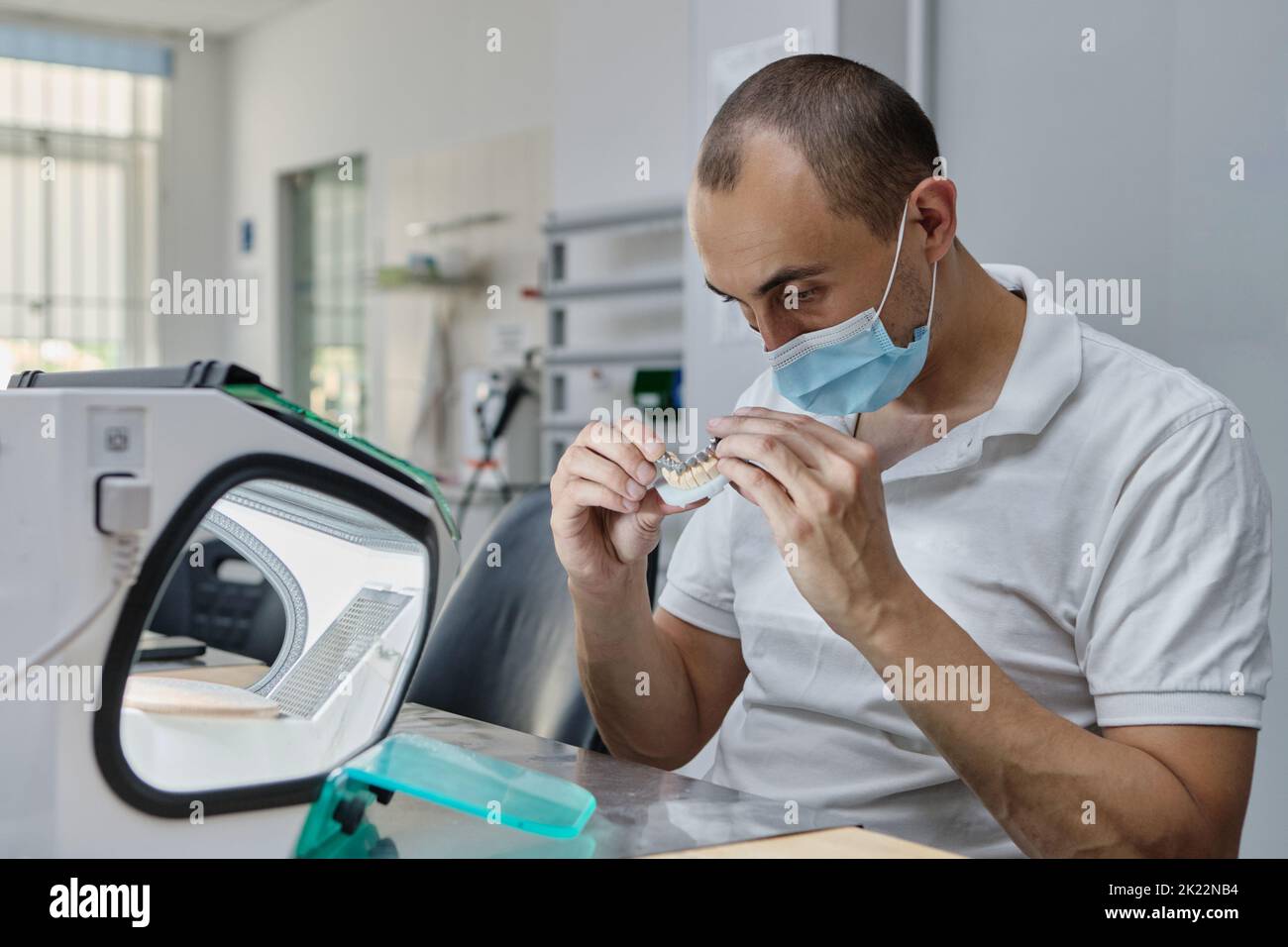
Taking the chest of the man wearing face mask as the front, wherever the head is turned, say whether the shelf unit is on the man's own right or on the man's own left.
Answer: on the man's own right

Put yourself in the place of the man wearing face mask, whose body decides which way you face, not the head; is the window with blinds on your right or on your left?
on your right

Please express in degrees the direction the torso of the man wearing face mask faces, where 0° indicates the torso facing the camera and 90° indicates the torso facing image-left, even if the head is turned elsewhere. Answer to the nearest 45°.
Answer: approximately 45°
